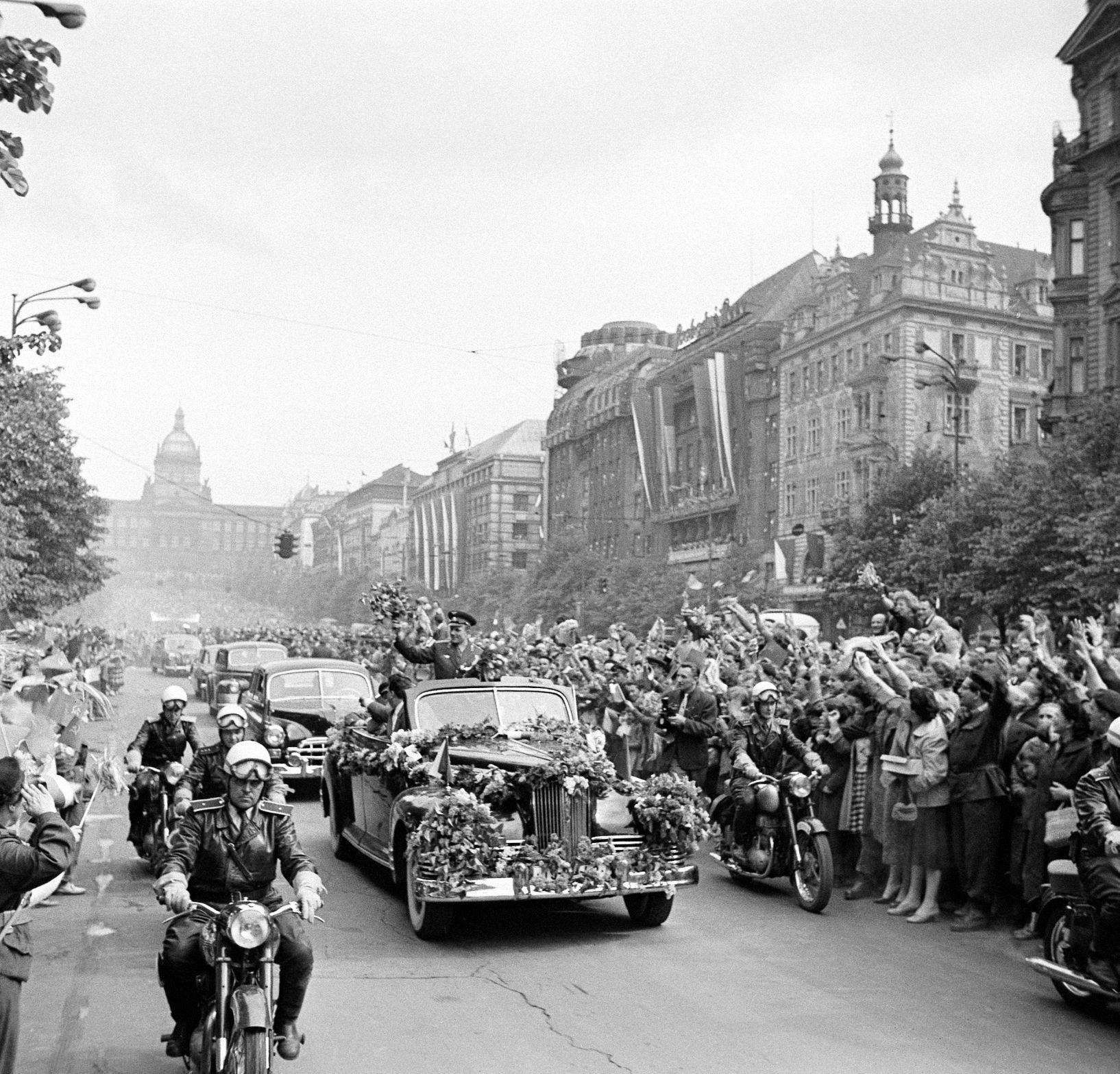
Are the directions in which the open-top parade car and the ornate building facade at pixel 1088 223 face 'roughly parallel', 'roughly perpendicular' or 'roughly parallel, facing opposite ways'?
roughly perpendicular

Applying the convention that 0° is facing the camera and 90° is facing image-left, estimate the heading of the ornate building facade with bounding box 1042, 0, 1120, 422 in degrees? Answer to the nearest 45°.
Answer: approximately 45°

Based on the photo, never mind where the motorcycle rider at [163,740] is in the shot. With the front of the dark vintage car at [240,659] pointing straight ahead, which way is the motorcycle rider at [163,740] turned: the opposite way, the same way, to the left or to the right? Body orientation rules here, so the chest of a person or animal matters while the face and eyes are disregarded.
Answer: the same way

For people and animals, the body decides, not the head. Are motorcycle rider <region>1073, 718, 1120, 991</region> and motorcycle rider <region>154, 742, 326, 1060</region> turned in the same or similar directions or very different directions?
same or similar directions

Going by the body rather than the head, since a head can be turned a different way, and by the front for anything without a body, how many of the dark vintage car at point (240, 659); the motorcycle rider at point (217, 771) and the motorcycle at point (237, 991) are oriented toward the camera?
3

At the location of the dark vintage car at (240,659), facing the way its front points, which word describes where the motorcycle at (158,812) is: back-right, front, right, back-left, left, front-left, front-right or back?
front

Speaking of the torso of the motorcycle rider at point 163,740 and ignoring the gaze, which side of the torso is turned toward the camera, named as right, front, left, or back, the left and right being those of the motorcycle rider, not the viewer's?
front

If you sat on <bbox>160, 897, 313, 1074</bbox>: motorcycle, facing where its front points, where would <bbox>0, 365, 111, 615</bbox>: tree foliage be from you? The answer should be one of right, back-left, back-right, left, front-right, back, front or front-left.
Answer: back

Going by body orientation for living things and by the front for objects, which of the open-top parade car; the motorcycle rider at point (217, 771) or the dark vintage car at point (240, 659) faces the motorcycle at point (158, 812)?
the dark vintage car

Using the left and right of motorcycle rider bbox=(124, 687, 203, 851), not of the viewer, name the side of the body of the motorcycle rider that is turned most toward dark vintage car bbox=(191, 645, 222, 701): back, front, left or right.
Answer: back

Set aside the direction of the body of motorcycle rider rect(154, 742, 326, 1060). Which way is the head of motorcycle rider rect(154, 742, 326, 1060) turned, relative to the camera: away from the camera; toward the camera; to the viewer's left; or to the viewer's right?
toward the camera

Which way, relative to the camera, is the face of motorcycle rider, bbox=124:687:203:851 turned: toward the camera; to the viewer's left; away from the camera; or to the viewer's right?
toward the camera

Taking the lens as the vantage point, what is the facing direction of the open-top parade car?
facing the viewer and to the right of the viewer

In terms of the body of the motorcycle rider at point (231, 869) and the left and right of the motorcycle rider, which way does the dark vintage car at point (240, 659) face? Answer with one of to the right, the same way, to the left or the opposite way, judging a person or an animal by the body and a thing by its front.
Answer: the same way

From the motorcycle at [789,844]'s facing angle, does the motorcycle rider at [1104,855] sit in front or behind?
in front

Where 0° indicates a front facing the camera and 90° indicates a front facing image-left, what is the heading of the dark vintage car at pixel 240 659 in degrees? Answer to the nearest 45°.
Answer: approximately 0°

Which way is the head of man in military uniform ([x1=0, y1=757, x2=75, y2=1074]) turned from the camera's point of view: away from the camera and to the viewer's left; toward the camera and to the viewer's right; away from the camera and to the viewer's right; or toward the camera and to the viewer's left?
away from the camera and to the viewer's right

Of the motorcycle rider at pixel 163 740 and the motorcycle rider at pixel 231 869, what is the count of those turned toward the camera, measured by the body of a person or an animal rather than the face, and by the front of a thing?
2

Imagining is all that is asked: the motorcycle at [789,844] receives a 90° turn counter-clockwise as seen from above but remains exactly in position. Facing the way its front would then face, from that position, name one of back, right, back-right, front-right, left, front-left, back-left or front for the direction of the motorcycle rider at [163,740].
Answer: back-left
